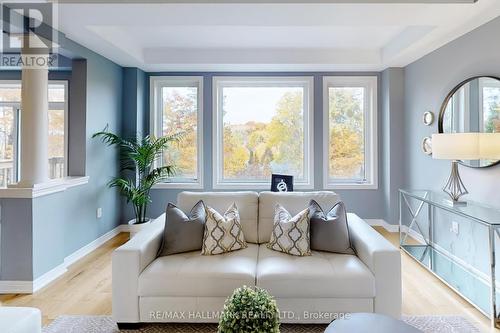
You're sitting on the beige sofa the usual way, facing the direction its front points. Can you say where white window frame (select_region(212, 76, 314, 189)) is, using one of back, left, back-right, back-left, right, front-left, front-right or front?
back

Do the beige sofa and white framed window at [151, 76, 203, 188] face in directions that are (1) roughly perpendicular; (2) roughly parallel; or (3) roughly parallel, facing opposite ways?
roughly parallel

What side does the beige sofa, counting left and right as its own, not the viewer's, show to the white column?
right

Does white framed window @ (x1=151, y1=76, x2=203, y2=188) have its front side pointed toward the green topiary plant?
yes

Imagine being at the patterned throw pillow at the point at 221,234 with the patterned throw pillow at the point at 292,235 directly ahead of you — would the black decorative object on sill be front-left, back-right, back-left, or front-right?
front-left

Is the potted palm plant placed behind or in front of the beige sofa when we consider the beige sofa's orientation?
behind

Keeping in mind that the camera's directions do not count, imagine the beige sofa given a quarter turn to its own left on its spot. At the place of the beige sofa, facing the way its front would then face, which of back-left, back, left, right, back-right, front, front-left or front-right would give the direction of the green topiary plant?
right

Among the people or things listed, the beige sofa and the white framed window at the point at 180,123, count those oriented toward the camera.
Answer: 2

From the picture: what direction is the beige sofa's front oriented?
toward the camera

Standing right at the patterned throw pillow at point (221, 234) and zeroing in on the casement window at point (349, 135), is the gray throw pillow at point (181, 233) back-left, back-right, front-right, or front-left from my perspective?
back-left

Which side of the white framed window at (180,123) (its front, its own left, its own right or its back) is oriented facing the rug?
front

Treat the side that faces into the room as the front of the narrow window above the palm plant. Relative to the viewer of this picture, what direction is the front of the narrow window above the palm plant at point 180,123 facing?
facing the viewer

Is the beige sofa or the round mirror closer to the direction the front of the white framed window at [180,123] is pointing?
the beige sofa

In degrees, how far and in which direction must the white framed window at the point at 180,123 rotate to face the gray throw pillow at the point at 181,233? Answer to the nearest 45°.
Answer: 0° — it already faces it
